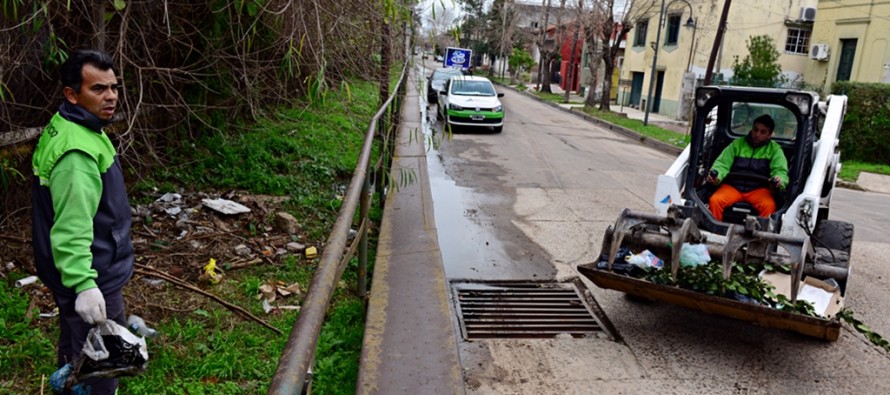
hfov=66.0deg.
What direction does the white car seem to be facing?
toward the camera

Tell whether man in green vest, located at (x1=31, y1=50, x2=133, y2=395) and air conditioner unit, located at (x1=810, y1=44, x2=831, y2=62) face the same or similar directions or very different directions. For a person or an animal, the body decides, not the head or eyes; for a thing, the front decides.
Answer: very different directions

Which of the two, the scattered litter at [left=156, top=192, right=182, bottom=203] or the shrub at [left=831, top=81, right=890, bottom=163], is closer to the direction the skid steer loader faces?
the scattered litter

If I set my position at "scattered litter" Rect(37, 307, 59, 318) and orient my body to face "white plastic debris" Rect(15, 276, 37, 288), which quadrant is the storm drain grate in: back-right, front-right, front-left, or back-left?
back-right

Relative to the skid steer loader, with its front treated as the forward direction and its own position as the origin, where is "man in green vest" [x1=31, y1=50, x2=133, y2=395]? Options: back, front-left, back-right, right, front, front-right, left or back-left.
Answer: front

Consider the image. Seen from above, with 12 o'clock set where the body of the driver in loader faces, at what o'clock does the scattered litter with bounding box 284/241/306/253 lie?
The scattered litter is roughly at 2 o'clock from the driver in loader.

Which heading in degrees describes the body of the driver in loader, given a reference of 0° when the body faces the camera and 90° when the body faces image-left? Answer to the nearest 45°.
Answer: approximately 0°

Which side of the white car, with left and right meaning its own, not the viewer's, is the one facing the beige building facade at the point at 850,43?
left

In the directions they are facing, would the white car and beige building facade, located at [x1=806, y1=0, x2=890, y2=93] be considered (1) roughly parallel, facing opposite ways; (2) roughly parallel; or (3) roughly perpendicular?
roughly perpendicular

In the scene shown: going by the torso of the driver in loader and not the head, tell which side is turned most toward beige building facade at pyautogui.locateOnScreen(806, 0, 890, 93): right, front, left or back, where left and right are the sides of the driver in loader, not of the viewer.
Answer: back

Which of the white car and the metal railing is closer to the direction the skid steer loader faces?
the metal railing
